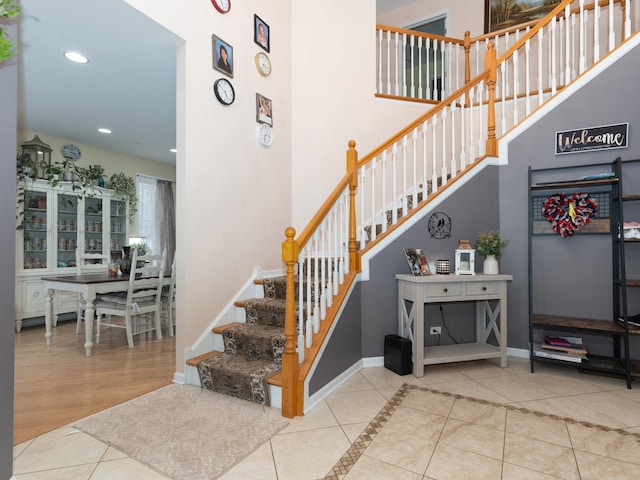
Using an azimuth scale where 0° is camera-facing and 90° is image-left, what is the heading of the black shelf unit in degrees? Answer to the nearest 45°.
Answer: approximately 45°

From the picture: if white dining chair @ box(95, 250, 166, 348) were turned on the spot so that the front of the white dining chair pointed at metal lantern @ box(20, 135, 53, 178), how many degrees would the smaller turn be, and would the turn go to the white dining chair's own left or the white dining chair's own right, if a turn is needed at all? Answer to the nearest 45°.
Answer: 0° — it already faces it

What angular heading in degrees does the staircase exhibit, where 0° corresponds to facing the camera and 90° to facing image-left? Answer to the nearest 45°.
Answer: approximately 45°

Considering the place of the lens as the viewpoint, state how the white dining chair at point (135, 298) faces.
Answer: facing away from the viewer and to the left of the viewer

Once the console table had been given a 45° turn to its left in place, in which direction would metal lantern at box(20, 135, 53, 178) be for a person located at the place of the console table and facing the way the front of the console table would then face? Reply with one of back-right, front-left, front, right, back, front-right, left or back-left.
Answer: back

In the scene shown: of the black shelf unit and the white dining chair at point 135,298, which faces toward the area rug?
the black shelf unit

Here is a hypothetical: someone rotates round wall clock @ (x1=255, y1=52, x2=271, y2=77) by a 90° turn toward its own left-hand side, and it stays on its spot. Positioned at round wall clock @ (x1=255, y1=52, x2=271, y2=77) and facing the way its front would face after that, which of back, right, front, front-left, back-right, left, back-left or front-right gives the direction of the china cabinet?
left

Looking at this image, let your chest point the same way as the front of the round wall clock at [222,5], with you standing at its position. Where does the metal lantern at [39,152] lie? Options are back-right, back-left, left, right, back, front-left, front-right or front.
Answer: back

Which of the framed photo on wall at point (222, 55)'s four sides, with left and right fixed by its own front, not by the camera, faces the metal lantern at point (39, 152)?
back

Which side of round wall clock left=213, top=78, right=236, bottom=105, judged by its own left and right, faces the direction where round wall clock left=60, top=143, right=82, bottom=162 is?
back
